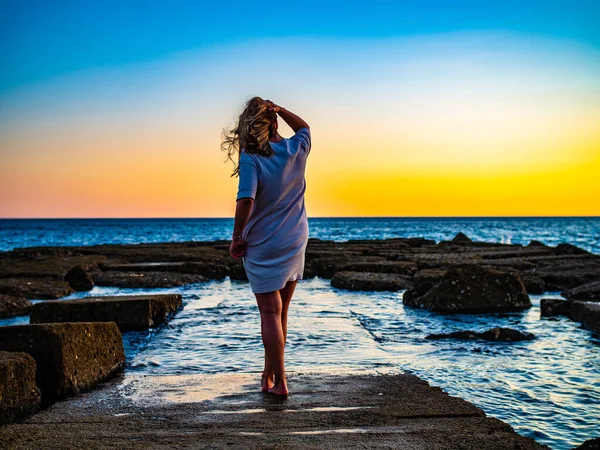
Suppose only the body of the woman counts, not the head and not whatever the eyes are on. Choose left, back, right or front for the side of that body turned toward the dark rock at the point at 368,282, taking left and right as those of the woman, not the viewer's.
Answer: front

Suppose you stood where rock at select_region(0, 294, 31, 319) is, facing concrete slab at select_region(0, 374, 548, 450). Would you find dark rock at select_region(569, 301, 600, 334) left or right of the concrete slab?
left

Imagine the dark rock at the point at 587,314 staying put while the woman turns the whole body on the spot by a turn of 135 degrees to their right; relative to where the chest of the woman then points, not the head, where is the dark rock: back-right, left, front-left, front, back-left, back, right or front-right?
left

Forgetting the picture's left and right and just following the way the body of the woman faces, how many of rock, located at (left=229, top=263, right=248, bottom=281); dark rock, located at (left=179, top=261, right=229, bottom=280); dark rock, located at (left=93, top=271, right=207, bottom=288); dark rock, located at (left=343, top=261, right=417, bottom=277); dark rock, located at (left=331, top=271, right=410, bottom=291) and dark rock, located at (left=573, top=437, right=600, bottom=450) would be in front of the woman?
5

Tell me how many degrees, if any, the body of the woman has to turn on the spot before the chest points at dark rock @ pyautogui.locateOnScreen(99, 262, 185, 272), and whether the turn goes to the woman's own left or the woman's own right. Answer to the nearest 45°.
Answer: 0° — they already face it

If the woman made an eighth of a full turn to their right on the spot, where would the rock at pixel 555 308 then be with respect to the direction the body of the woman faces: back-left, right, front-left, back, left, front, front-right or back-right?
front

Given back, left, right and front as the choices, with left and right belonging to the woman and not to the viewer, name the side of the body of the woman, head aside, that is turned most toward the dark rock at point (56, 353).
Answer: left

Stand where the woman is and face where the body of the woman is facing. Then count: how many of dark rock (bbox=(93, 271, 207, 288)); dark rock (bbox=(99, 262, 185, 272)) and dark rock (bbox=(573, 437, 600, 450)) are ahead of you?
2

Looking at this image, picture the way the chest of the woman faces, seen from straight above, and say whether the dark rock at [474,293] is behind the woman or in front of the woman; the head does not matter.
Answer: in front

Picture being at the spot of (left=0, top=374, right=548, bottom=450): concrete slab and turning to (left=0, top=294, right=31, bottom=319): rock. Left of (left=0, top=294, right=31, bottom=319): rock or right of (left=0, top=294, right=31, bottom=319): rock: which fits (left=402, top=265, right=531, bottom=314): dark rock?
right

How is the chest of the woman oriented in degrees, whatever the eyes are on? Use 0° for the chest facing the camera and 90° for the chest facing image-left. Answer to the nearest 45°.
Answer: approximately 180°

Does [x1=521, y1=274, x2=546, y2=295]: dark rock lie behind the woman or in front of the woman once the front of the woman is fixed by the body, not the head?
in front

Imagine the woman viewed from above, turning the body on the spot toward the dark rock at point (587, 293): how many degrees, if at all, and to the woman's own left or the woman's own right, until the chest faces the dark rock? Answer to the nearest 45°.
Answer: approximately 45° to the woman's own right

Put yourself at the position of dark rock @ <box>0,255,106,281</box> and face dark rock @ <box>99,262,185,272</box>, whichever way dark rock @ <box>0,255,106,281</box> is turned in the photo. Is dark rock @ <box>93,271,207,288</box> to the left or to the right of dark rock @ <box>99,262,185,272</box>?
right

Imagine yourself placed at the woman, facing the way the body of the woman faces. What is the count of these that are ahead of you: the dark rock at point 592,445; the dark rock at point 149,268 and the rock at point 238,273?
2

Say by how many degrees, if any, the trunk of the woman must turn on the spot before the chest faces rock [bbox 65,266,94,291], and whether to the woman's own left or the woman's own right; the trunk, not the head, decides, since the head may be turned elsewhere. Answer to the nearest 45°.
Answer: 0° — they already face it

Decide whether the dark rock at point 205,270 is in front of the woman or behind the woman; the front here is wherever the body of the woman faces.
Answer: in front
